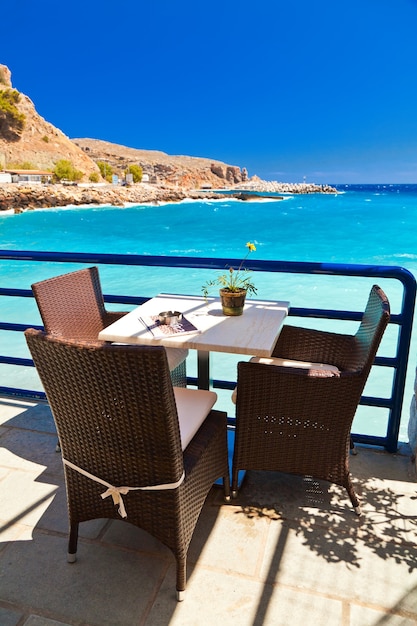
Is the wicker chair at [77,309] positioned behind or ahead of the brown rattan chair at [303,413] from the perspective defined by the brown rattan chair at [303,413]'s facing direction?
ahead

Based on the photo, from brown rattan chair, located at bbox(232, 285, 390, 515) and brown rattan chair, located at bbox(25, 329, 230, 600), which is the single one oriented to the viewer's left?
brown rattan chair, located at bbox(232, 285, 390, 515)

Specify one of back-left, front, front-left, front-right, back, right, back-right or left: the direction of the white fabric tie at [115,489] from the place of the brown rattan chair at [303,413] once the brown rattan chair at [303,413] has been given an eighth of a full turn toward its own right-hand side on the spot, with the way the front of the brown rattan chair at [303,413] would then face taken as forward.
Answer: left

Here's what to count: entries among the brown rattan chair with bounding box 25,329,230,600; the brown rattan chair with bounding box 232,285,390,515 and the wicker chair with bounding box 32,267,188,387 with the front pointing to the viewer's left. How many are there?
1

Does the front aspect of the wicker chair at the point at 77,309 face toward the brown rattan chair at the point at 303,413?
yes

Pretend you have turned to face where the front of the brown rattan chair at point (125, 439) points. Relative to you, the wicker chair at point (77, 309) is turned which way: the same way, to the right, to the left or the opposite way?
to the right

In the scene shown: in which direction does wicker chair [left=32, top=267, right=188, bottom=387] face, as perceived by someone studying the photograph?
facing the viewer and to the right of the viewer

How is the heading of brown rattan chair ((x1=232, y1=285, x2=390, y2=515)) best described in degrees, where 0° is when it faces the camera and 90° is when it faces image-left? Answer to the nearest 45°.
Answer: approximately 90°

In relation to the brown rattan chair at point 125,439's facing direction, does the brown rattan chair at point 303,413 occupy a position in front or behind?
in front

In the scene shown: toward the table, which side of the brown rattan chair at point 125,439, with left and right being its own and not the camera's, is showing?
front

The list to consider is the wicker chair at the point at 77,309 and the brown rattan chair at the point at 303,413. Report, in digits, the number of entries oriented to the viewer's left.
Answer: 1

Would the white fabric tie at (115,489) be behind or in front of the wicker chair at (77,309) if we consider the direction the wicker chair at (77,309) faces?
in front

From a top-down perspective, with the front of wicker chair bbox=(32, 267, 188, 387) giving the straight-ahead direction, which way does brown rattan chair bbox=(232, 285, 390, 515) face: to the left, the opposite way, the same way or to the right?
the opposite way

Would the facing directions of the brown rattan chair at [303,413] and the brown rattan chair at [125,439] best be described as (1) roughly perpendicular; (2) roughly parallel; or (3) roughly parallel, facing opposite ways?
roughly perpendicular
